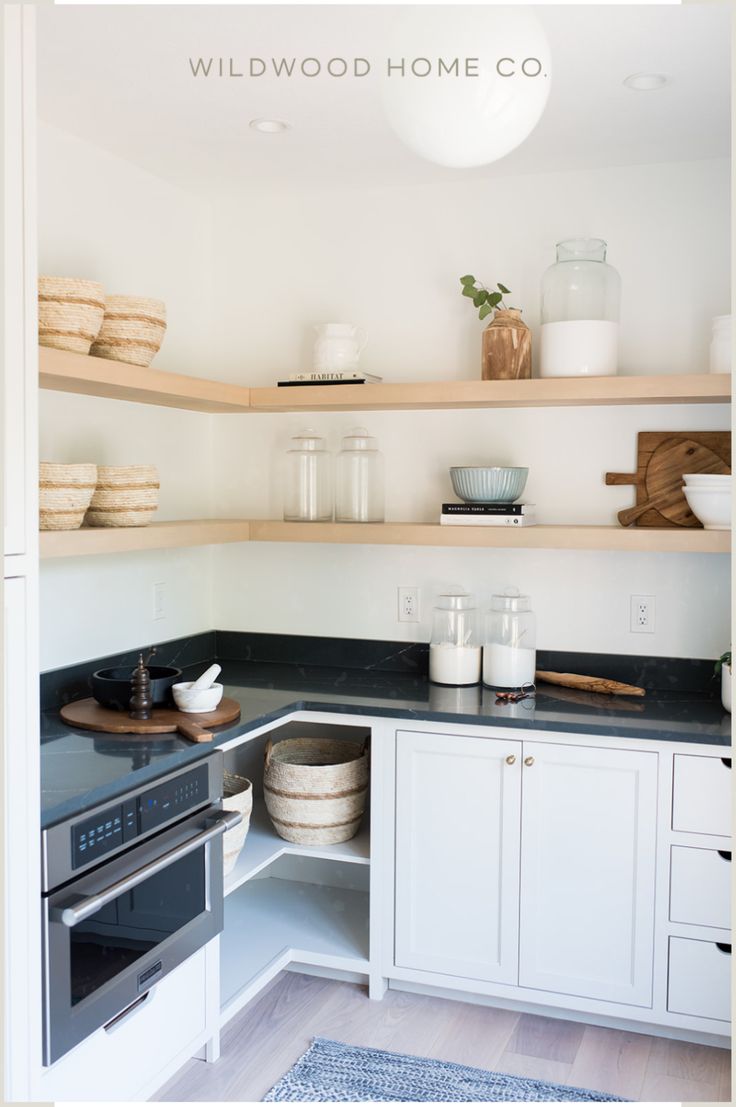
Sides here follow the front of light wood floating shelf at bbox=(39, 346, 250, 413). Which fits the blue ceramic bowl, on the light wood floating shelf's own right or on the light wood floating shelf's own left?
on the light wood floating shelf's own left

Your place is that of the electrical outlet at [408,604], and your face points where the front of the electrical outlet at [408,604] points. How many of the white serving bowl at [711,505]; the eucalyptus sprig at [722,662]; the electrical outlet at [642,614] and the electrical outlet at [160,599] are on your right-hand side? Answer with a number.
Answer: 1

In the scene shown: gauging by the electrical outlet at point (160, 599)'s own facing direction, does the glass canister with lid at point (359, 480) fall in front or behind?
in front

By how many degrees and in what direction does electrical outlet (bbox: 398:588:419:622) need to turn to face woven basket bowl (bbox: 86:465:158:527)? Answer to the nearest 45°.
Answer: approximately 45° to its right

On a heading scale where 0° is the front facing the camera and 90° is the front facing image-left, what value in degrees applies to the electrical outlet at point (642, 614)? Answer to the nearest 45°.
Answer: approximately 0°

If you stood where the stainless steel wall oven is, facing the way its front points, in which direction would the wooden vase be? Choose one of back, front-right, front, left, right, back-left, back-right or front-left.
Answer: left

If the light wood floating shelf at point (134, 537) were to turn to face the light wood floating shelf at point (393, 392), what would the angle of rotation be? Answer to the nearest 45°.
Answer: approximately 45° to its left

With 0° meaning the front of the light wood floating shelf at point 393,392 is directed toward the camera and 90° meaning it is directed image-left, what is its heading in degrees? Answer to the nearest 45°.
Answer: approximately 0°

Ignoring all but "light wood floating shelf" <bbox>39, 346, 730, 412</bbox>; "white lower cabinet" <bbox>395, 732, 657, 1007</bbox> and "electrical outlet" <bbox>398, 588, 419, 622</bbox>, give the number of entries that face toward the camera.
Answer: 3

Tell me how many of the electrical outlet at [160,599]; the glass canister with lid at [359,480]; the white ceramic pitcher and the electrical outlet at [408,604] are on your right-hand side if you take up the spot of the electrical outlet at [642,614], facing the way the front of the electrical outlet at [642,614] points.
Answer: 4

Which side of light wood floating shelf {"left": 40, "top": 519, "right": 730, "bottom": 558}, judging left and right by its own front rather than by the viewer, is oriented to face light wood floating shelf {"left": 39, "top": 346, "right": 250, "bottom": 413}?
right
